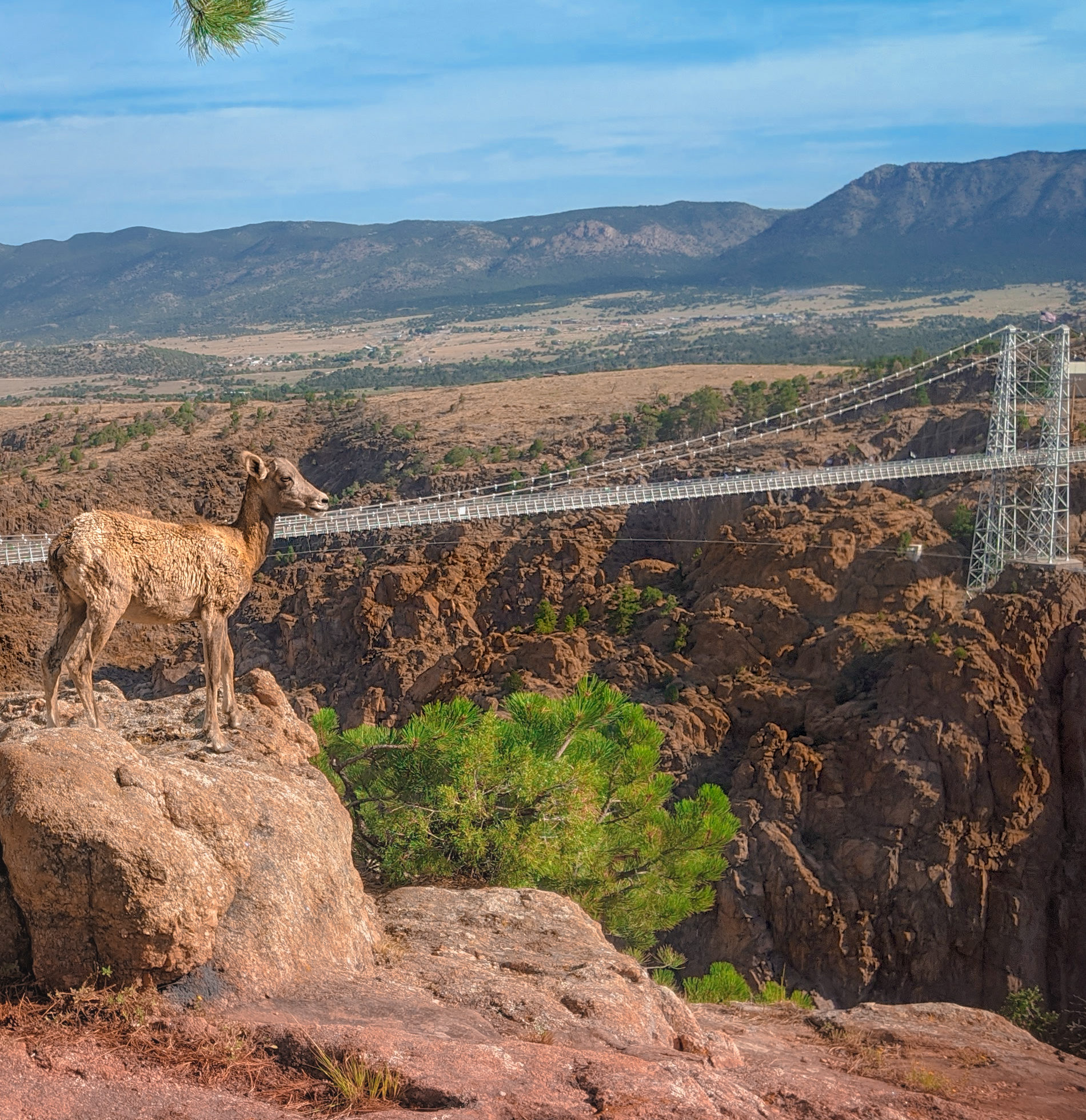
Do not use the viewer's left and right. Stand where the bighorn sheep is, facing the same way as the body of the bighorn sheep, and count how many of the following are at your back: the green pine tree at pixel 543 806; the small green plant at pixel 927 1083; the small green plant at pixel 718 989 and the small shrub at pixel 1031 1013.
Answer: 0

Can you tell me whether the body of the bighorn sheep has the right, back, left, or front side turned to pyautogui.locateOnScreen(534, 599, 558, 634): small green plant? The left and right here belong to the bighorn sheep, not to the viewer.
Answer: left

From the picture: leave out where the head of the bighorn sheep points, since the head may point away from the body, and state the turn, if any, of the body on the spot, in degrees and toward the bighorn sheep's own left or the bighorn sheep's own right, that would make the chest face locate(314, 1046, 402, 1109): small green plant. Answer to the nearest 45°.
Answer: approximately 90° to the bighorn sheep's own right

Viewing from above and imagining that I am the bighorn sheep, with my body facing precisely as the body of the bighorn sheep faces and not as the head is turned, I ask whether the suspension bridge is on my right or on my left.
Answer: on my left

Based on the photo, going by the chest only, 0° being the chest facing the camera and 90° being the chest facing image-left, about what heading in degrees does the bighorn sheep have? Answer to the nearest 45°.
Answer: approximately 270°

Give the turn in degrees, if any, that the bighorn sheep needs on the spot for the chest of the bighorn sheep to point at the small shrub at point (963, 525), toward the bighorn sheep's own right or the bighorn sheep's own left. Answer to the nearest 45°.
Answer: approximately 45° to the bighorn sheep's own left

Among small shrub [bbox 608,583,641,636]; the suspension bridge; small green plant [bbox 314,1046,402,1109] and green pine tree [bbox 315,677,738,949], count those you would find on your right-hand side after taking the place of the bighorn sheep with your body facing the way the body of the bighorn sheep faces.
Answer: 1

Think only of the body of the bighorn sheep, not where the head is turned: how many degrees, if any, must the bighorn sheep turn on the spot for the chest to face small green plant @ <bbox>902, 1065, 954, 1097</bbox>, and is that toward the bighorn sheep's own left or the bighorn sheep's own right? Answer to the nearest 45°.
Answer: approximately 45° to the bighorn sheep's own right
